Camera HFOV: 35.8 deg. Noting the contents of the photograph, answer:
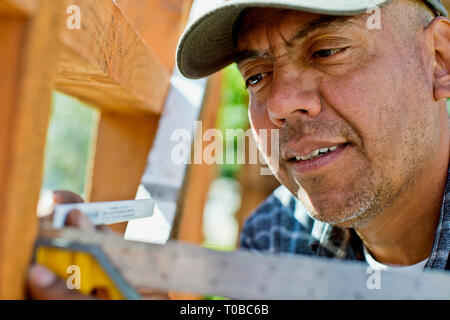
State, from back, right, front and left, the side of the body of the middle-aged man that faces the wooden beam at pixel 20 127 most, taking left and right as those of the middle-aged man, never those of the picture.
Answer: front

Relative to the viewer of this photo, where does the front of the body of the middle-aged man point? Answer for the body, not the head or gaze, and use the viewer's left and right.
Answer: facing the viewer and to the left of the viewer

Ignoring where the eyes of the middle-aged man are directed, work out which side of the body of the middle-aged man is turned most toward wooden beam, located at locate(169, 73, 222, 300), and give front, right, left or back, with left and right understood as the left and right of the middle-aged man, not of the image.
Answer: right

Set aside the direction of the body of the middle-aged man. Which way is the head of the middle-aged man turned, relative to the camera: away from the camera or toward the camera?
toward the camera
